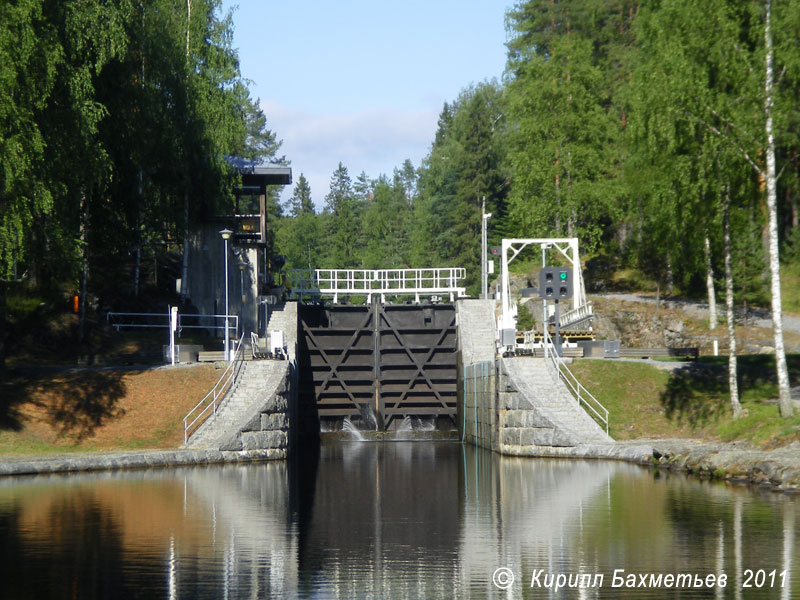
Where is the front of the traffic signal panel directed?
toward the camera

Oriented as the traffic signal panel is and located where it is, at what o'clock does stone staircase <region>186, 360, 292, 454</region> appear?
The stone staircase is roughly at 2 o'clock from the traffic signal panel.

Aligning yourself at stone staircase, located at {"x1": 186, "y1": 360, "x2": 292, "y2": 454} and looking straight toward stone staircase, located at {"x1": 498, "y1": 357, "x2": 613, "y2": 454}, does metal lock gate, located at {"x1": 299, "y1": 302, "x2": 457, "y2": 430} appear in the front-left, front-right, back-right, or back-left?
front-left

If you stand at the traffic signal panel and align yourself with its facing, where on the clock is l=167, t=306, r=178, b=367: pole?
The pole is roughly at 3 o'clock from the traffic signal panel.

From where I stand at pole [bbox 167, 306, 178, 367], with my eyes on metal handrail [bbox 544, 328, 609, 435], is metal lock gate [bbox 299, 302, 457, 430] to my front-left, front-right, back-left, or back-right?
front-left

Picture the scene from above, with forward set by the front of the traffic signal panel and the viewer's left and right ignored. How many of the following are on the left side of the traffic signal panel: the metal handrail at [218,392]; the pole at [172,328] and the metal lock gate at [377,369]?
0

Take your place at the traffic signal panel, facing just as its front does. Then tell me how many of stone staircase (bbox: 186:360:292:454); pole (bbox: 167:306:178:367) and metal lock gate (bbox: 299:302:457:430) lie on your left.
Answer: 0

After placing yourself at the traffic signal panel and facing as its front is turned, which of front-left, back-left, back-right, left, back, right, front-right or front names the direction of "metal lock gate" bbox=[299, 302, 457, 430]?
back-right

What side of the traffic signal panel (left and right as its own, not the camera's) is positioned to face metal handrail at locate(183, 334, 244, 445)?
right
